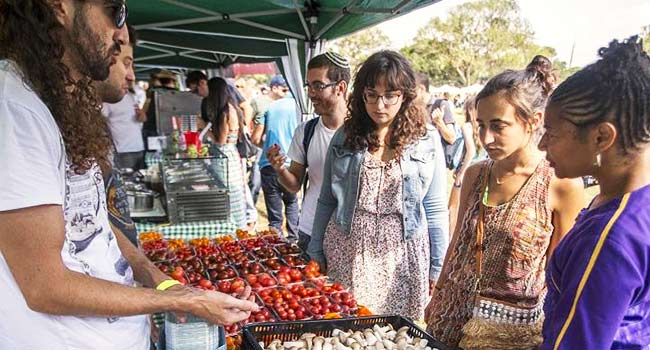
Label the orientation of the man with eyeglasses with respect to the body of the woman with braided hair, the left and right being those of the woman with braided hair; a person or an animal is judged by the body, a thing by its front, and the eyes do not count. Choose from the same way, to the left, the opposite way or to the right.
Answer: to the left

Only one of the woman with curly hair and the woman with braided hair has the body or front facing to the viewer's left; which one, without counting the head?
the woman with braided hair

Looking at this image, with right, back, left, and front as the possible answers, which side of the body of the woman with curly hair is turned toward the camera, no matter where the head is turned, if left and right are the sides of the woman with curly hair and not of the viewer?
front

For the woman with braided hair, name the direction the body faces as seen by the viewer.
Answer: to the viewer's left

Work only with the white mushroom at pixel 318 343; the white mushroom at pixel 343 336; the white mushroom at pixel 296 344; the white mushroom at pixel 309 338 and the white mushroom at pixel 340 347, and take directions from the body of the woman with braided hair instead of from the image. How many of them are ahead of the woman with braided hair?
5

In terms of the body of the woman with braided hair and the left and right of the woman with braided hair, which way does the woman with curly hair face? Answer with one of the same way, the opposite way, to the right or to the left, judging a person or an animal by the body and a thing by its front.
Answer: to the left

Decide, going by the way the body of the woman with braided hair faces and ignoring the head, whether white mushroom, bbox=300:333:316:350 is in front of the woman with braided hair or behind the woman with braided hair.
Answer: in front

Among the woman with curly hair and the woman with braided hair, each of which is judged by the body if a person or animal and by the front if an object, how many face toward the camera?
1

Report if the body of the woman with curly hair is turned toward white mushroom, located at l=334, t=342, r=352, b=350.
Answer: yes

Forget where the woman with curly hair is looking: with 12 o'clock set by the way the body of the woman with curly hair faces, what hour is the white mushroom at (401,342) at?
The white mushroom is roughly at 12 o'clock from the woman with curly hair.

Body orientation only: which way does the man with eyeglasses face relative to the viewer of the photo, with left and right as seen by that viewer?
facing the viewer and to the left of the viewer

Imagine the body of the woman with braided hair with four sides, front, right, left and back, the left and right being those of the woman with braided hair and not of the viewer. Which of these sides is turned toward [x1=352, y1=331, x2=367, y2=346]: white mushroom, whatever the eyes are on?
front

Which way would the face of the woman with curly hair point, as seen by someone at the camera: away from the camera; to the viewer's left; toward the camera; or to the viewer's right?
toward the camera

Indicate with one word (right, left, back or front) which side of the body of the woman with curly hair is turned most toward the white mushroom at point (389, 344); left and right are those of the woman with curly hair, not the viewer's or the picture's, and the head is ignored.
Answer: front

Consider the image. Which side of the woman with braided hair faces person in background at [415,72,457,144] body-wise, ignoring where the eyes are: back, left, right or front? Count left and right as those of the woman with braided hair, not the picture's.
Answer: right

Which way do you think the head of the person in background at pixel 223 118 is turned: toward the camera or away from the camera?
away from the camera

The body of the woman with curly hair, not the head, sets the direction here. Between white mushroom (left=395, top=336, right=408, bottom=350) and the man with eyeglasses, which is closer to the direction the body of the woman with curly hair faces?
the white mushroom

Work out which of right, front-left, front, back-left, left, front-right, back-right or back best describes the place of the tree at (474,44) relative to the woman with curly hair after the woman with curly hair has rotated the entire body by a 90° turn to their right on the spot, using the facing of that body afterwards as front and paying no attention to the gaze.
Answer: right

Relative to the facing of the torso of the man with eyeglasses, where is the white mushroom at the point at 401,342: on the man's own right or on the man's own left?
on the man's own left
